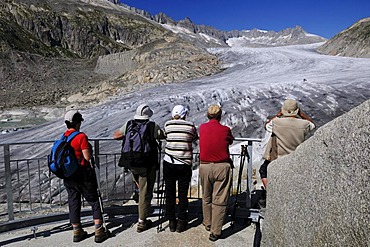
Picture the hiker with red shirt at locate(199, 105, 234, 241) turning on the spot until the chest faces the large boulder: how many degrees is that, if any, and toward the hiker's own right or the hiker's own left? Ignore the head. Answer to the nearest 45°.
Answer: approximately 135° to the hiker's own right

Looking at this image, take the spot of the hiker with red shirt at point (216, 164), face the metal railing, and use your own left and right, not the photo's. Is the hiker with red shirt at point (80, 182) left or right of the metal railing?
left

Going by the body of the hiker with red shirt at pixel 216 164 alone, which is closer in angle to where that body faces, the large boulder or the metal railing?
the metal railing

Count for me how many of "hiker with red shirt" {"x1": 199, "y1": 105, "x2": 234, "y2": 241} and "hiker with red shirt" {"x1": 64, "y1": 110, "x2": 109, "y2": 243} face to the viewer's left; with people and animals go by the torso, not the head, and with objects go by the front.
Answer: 0

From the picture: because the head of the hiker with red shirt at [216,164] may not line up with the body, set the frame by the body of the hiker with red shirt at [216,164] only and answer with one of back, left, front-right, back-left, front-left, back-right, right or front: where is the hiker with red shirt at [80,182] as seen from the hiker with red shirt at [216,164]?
left

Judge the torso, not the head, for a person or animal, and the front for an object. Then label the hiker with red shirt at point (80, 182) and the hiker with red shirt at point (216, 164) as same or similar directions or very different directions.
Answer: same or similar directions

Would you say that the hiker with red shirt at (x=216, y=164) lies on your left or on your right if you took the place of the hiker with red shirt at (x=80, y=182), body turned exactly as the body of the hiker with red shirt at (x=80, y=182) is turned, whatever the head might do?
on your right

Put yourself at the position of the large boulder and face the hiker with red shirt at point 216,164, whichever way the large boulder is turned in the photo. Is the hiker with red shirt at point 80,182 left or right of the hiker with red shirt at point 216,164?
left

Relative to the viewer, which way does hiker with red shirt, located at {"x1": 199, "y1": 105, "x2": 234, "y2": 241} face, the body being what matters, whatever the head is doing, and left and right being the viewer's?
facing away from the viewer

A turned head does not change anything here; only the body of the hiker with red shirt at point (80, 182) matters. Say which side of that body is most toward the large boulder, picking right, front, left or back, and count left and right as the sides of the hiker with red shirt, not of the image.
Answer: right

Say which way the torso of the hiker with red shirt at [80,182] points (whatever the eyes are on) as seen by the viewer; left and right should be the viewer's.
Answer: facing away from the viewer and to the right of the viewer
